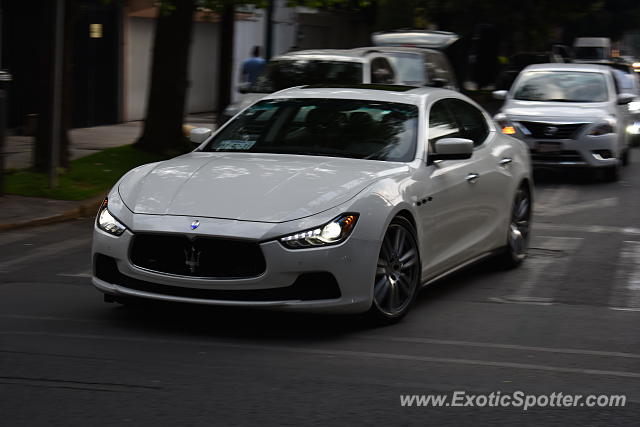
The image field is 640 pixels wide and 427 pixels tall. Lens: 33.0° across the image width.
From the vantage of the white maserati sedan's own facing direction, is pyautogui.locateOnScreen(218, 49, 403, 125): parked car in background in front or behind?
behind

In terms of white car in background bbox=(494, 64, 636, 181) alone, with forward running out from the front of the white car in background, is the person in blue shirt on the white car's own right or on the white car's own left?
on the white car's own right

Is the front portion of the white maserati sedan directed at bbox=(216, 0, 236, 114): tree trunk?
no

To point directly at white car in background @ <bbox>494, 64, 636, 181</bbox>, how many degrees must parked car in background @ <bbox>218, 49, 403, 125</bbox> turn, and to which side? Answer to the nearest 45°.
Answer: approximately 135° to its left

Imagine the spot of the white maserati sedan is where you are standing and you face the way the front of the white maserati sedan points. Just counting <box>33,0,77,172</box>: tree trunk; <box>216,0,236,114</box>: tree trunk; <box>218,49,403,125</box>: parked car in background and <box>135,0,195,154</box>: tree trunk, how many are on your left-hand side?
0

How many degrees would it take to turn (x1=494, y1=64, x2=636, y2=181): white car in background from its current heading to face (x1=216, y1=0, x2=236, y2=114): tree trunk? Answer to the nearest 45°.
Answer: approximately 90° to its right

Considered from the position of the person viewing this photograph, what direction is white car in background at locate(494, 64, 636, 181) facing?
facing the viewer

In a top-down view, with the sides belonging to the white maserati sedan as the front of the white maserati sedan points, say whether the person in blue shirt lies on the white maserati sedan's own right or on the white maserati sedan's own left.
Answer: on the white maserati sedan's own right

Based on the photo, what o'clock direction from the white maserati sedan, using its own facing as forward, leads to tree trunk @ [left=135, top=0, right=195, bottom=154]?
The tree trunk is roughly at 4 o'clock from the white maserati sedan.

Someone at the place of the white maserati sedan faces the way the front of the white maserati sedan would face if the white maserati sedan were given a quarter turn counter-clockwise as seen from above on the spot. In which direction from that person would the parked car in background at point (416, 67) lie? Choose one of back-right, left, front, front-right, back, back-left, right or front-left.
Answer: back-left

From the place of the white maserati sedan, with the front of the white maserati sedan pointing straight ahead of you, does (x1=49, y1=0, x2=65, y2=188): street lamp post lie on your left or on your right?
on your right

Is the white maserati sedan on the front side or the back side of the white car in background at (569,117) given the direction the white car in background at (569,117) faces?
on the front side

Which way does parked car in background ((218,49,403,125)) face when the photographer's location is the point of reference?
facing the viewer and to the left of the viewer

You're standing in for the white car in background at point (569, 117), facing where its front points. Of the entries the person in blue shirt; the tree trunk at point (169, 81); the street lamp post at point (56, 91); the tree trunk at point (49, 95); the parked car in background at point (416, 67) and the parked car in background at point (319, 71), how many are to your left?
0

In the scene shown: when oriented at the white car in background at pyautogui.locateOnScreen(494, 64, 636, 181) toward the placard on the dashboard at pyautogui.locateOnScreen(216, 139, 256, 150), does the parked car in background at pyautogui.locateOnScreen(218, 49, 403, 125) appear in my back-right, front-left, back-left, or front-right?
front-right

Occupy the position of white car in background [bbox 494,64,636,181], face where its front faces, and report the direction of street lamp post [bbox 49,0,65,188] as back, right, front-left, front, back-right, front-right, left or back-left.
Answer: front-right

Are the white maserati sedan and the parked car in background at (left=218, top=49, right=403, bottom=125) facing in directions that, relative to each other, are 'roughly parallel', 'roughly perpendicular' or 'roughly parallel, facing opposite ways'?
roughly parallel

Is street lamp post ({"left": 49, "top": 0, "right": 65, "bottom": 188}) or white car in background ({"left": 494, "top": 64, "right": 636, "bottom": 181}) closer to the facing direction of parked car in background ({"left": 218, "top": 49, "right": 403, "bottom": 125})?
the street lamp post

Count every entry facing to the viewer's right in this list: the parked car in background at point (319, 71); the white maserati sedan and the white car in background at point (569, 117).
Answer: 0
